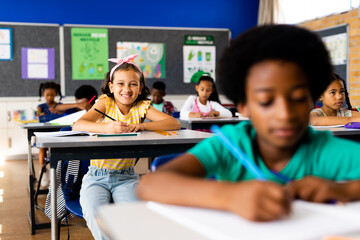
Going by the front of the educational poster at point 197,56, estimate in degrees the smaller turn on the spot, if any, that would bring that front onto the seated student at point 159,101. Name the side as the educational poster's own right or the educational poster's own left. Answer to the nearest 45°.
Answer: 0° — it already faces them

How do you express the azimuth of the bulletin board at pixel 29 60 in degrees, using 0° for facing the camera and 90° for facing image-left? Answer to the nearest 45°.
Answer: approximately 0°

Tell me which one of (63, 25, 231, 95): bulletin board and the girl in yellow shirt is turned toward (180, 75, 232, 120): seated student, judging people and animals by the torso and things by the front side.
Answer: the bulletin board

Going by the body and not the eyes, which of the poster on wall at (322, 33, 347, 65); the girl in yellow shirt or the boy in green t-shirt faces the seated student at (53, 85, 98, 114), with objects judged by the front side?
the poster on wall

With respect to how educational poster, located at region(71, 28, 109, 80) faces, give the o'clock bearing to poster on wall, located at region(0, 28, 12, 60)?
The poster on wall is roughly at 3 o'clock from the educational poster.

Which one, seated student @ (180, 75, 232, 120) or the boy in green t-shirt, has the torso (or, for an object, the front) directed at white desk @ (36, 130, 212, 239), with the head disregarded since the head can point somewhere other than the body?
the seated student

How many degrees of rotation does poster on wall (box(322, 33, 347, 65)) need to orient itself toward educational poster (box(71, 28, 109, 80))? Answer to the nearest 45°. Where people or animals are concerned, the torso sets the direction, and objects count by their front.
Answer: approximately 45° to its right
